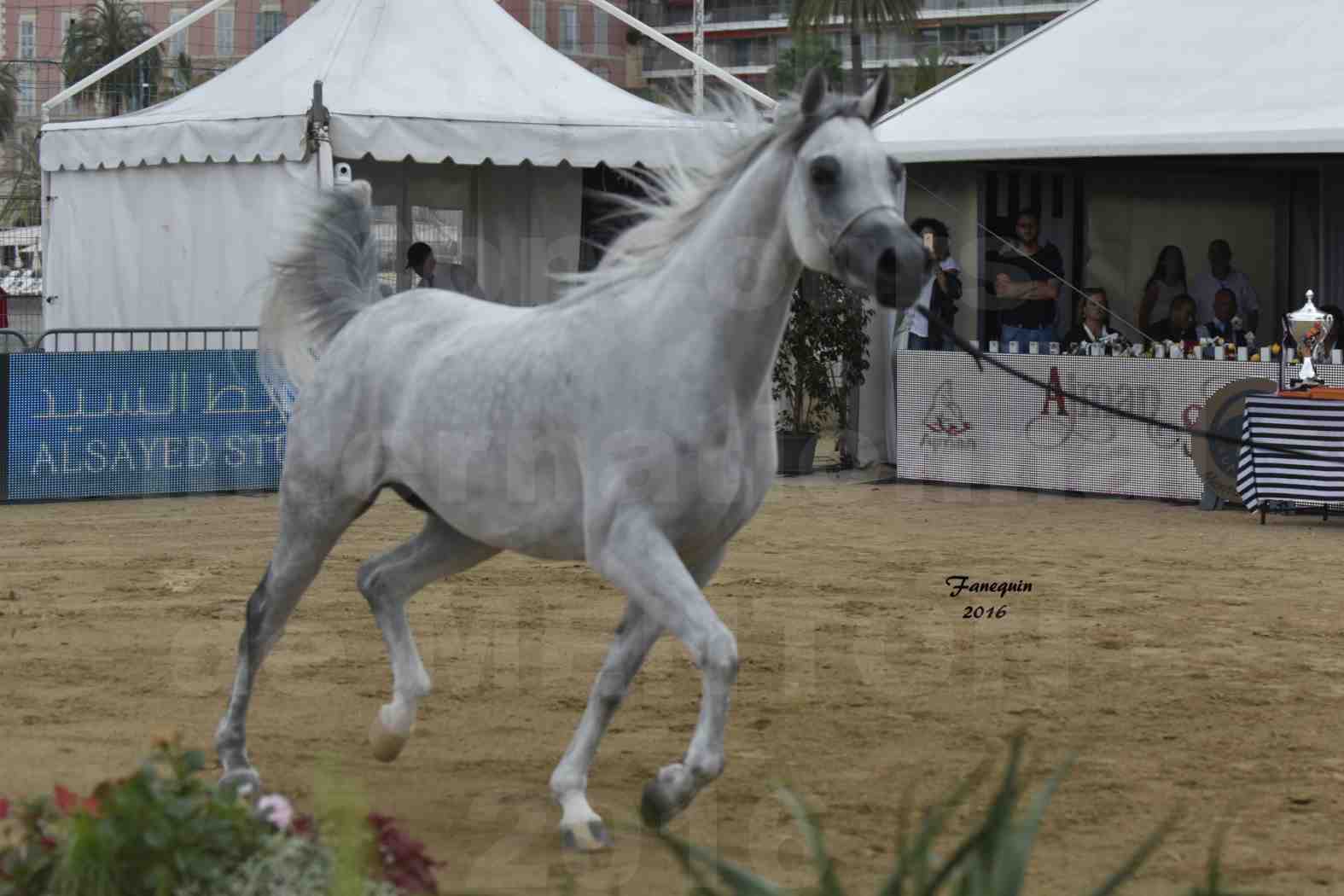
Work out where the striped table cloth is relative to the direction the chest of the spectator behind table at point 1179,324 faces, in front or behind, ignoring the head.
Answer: in front

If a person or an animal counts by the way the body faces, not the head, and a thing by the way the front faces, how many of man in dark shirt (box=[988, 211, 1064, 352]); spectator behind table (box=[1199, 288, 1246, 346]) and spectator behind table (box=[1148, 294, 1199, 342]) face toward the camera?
3

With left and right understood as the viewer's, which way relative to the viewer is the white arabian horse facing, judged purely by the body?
facing the viewer and to the right of the viewer

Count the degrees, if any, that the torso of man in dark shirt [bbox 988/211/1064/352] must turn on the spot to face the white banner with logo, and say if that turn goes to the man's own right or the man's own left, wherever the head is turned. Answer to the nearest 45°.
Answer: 0° — they already face it

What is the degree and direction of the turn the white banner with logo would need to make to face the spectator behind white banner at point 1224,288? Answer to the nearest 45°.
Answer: approximately 135° to its left

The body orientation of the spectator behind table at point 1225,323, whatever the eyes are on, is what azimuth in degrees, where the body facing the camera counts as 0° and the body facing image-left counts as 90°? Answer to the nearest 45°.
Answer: approximately 0°
